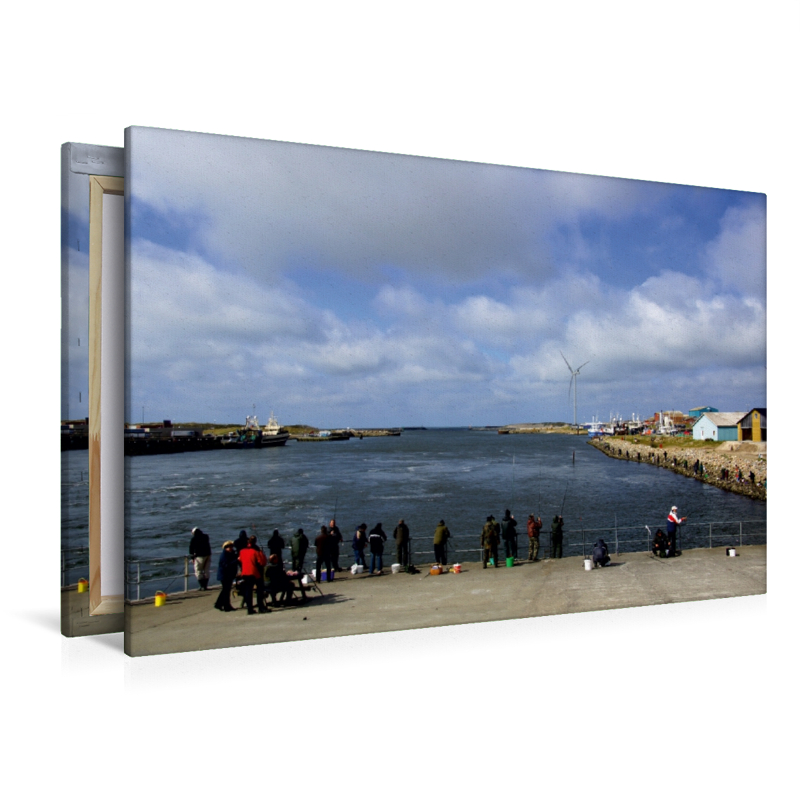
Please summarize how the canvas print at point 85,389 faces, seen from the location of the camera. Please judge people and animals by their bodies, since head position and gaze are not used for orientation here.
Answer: facing away from the viewer and to the left of the viewer

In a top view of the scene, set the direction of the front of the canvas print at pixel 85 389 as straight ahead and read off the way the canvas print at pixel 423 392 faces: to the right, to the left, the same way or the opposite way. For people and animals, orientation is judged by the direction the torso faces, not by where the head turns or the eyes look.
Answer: the opposite way

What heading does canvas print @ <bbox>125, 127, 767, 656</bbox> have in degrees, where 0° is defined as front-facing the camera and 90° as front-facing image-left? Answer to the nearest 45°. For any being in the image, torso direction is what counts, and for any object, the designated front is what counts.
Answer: approximately 315°

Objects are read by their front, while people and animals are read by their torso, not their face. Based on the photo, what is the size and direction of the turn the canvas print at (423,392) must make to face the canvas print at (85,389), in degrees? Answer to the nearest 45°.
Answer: approximately 135° to its right

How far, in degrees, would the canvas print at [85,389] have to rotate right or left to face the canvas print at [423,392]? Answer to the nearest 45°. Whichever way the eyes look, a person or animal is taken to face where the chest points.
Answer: approximately 135° to its right
